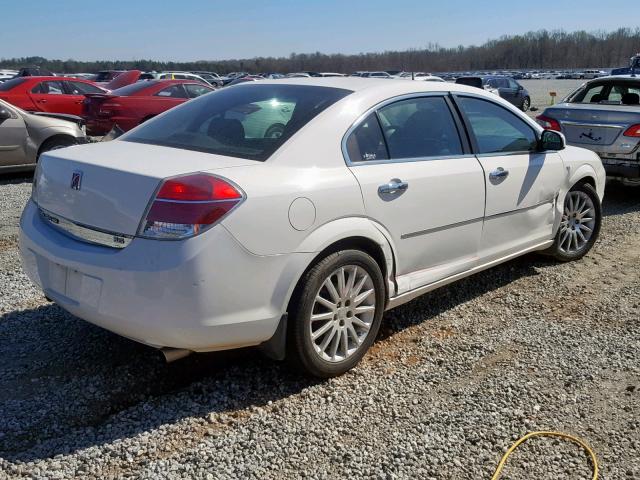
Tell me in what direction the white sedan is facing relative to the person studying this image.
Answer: facing away from the viewer and to the right of the viewer

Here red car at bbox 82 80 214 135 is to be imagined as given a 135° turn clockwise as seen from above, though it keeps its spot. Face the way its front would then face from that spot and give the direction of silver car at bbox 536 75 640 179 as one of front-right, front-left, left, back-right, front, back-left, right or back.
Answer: front-left

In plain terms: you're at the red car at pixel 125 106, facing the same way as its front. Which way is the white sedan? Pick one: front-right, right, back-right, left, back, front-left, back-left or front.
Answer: back-right

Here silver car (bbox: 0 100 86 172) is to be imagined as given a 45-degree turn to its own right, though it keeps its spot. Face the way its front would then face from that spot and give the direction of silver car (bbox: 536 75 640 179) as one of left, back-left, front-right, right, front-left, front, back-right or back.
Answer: front

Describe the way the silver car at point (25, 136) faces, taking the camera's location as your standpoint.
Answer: facing to the right of the viewer

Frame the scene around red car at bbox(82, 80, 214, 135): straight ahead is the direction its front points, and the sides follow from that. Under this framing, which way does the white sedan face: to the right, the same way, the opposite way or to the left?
the same way

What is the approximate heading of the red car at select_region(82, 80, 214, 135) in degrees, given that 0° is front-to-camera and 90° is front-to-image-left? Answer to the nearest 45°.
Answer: approximately 225°

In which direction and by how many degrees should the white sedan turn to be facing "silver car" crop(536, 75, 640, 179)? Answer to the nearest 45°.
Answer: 0° — it already faces it

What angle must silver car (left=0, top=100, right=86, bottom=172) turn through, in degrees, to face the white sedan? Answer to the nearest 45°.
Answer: approximately 90° to its right
